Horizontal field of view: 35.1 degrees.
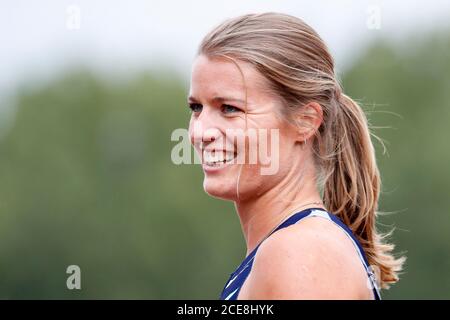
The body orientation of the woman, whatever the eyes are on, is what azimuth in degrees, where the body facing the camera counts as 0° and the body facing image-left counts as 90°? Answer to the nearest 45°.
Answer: approximately 90°

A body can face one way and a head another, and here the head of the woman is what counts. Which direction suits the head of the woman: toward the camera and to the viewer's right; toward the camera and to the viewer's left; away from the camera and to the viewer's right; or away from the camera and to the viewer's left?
toward the camera and to the viewer's left
